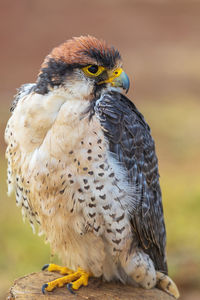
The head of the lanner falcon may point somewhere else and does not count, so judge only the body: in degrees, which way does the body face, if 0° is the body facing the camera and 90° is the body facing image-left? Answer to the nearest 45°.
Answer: approximately 45°
